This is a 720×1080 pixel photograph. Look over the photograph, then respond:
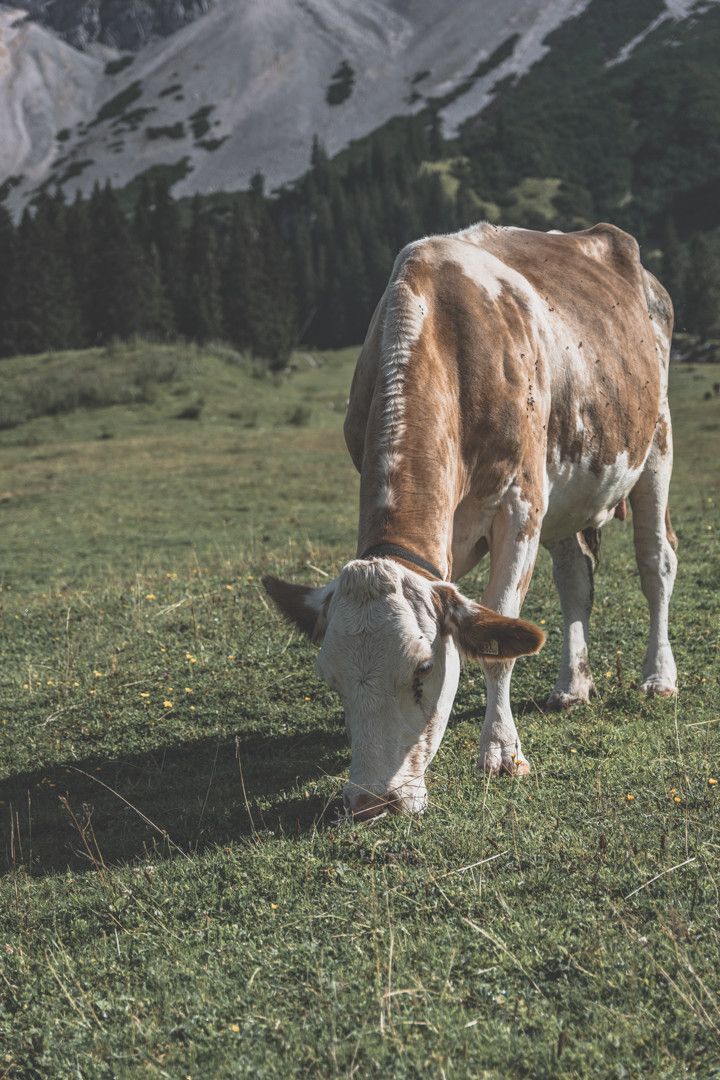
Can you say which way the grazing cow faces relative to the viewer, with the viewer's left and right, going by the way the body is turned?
facing the viewer and to the left of the viewer
